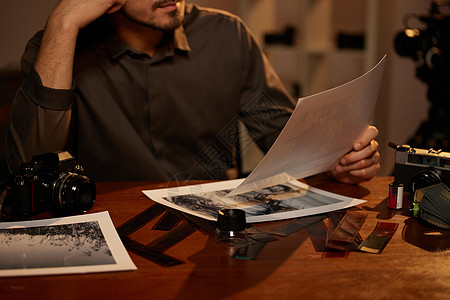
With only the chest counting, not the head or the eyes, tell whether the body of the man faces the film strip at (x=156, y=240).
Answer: yes

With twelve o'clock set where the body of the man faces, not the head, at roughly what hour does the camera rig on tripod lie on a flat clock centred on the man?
The camera rig on tripod is roughly at 8 o'clock from the man.

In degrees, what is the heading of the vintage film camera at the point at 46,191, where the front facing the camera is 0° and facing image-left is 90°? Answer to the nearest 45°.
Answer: approximately 315°
